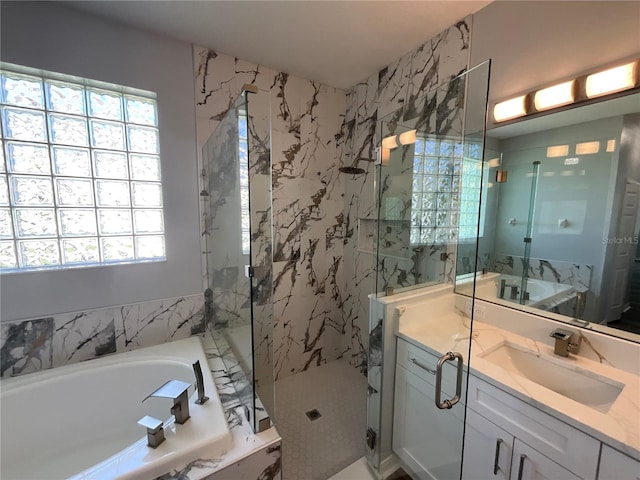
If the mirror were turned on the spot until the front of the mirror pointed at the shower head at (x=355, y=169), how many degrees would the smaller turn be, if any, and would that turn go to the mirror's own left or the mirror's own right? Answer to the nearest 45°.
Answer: approximately 45° to the mirror's own right

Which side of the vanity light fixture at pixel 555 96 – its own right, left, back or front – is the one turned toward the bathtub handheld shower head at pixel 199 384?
front

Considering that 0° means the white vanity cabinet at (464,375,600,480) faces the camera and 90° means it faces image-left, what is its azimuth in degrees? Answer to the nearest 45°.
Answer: approximately 45°

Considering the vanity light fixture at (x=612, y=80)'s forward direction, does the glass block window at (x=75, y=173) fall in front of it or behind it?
in front

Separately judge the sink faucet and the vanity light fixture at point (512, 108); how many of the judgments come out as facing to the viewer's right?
0

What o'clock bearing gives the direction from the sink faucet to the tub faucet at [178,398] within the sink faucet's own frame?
The tub faucet is roughly at 12 o'clock from the sink faucet.

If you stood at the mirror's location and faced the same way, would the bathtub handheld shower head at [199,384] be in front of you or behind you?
in front

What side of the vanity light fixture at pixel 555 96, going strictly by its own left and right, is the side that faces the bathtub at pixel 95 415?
front
